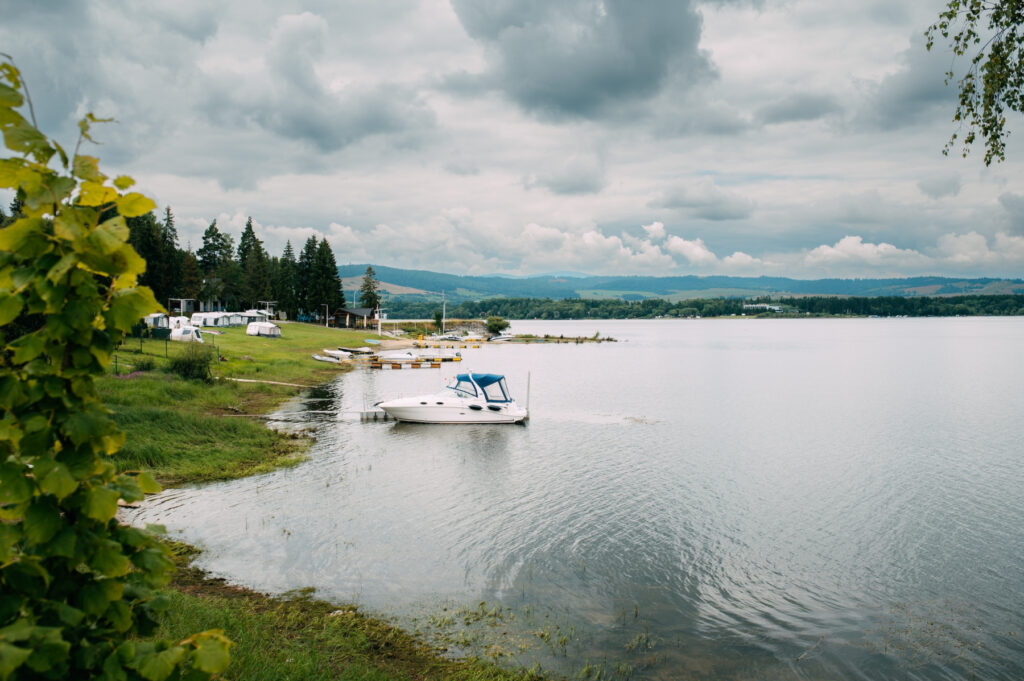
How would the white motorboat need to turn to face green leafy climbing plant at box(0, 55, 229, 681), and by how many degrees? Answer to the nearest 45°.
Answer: approximately 90° to its left

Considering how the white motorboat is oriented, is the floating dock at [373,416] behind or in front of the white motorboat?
in front

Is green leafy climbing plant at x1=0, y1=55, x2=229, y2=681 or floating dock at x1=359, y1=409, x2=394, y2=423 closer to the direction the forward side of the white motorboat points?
the floating dock

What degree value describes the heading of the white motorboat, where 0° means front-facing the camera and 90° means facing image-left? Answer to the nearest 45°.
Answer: approximately 90°
